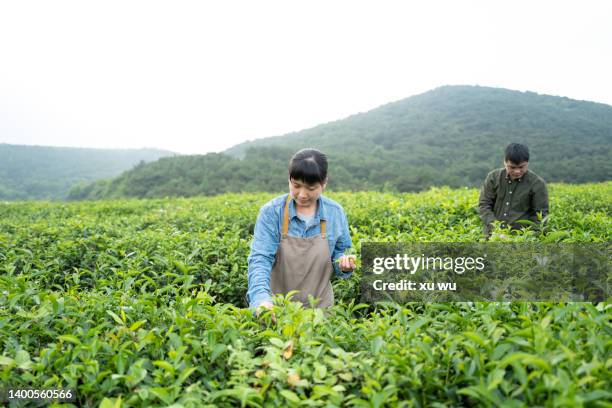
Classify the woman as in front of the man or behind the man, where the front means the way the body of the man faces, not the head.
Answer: in front

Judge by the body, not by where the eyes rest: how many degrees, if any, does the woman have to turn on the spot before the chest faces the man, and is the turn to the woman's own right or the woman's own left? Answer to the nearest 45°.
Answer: approximately 135° to the woman's own left

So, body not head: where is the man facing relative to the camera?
toward the camera

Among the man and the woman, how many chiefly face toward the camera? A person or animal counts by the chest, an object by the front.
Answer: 2

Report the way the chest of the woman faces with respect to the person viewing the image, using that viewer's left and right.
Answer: facing the viewer
